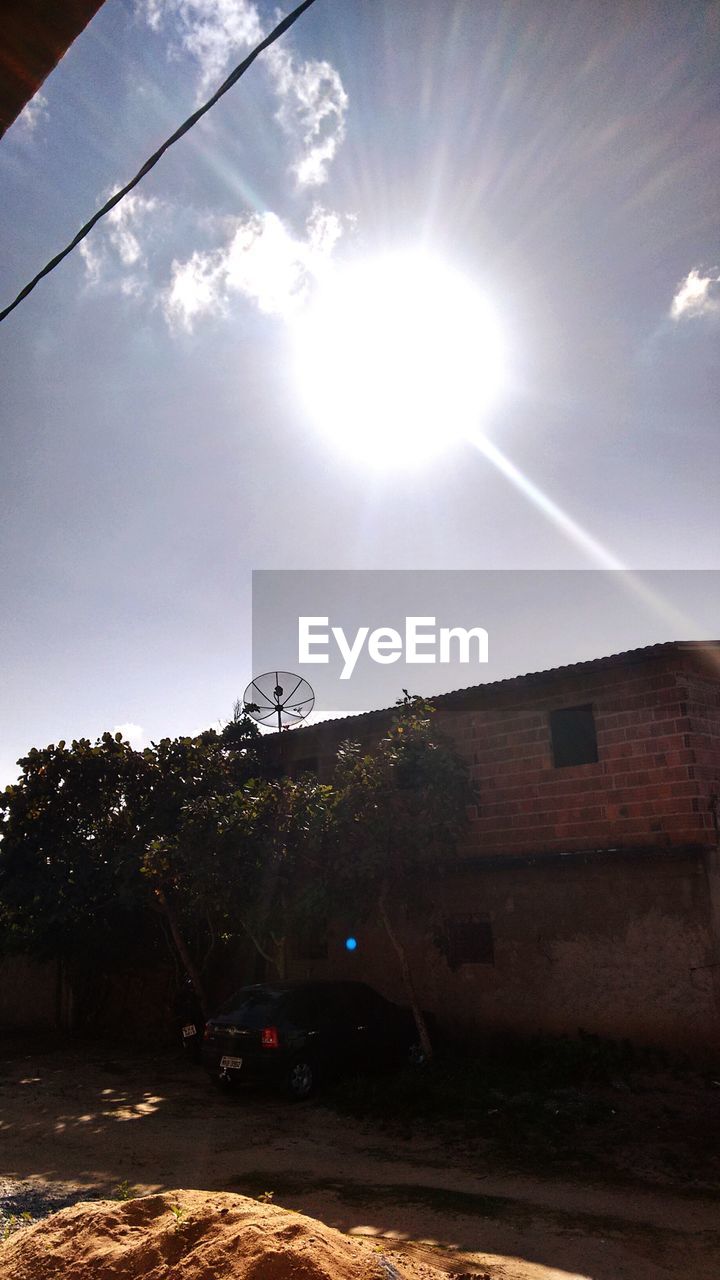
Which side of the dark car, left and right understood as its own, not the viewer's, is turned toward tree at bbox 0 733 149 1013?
left

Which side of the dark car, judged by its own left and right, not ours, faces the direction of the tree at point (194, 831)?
left

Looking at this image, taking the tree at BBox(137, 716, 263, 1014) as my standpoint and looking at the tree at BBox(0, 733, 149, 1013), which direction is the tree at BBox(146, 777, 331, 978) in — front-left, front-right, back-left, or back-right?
back-left

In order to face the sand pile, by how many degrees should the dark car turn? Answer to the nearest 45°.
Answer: approximately 135° to its right

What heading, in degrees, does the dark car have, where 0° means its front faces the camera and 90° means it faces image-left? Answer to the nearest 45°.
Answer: approximately 225°

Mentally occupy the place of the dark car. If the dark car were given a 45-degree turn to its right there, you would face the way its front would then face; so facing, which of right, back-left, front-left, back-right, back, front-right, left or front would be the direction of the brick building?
front
